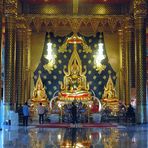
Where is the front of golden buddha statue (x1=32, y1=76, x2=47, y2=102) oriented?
toward the camera

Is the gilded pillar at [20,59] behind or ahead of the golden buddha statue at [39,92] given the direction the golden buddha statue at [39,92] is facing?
ahead

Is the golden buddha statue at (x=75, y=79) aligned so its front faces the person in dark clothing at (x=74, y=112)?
yes

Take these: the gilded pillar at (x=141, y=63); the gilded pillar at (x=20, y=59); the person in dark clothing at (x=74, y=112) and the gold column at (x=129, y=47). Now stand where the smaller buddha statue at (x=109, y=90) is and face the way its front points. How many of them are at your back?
0

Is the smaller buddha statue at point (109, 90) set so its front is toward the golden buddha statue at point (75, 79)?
no

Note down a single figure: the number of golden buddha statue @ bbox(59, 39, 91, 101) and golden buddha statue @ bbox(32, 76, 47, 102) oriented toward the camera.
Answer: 2

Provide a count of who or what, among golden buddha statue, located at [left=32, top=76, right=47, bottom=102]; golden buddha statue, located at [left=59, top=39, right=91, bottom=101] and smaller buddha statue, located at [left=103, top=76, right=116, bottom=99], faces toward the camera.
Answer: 3

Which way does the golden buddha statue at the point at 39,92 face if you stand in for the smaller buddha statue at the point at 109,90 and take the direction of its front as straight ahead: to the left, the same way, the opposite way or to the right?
the same way

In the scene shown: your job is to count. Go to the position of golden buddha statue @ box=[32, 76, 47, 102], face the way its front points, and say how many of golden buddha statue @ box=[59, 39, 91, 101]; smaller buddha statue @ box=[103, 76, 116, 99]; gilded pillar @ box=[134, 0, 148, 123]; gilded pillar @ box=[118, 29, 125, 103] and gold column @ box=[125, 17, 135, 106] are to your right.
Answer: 0

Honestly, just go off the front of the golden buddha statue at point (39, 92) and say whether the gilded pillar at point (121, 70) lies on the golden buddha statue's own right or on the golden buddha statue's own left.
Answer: on the golden buddha statue's own left

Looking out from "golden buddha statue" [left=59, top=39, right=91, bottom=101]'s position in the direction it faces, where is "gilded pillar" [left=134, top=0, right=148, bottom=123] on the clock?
The gilded pillar is roughly at 11 o'clock from the golden buddha statue.

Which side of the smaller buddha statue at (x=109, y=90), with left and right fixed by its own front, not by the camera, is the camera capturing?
front

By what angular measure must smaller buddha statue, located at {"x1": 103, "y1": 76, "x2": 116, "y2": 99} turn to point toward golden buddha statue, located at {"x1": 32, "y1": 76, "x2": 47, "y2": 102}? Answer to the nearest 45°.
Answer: approximately 90° to its right

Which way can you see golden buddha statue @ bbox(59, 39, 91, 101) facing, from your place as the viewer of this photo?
facing the viewer

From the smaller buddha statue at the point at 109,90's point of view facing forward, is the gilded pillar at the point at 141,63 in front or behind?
in front

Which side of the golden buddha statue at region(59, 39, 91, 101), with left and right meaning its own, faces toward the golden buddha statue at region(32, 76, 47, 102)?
right

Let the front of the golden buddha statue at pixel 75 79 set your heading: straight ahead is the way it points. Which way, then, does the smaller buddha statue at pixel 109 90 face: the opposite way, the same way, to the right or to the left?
the same way
